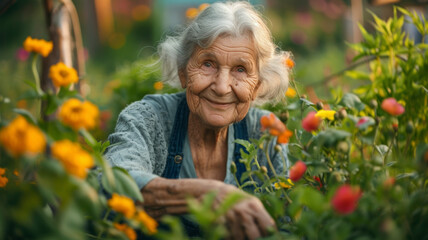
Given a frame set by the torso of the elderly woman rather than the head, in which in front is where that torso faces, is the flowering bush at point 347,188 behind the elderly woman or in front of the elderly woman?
in front

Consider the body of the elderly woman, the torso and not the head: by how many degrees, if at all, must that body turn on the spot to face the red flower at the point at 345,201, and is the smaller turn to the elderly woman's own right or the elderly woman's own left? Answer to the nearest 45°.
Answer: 0° — they already face it

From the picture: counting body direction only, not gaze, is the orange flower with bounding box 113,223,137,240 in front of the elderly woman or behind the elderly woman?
in front

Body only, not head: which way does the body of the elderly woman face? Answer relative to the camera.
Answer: toward the camera
